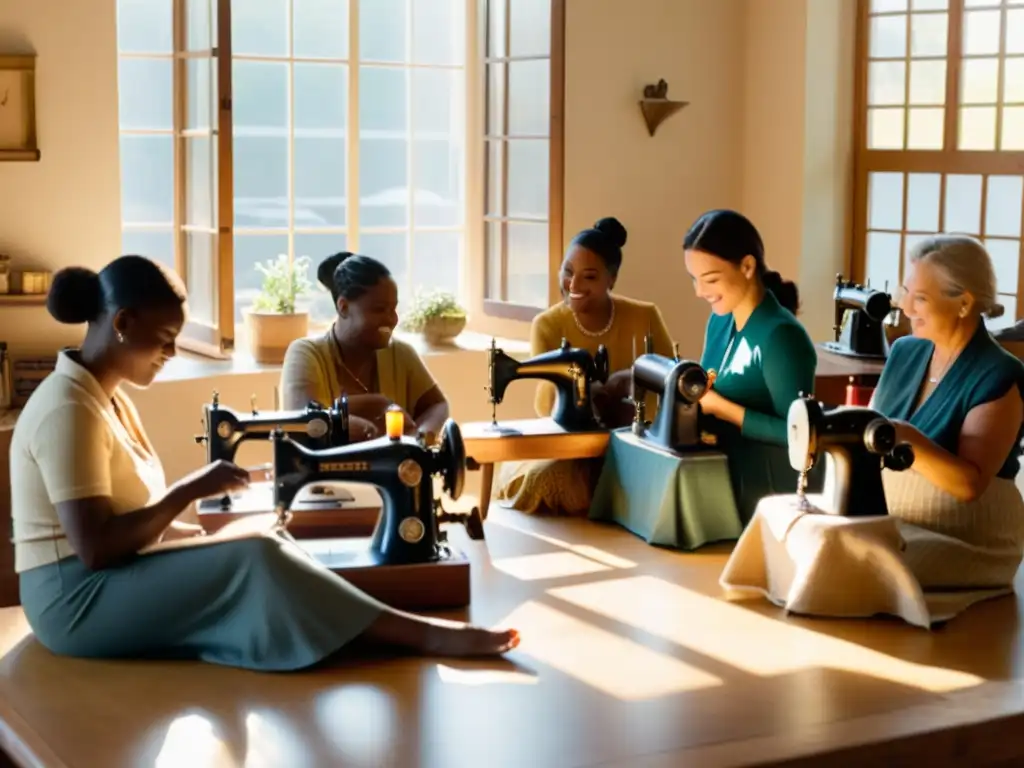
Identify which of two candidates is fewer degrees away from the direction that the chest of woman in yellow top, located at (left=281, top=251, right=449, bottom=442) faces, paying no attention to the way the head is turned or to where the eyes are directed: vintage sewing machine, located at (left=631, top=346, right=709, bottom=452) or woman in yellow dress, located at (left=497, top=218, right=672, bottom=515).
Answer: the vintage sewing machine

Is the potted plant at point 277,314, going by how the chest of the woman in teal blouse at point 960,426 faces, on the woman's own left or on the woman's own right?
on the woman's own right

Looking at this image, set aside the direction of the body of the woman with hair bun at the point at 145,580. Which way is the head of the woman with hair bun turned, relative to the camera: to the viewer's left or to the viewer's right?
to the viewer's right

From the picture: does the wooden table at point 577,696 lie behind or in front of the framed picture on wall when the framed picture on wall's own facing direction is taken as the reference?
in front

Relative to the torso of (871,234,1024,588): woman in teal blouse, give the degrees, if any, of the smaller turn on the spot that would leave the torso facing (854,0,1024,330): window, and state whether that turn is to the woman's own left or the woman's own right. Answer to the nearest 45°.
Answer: approximately 135° to the woman's own right

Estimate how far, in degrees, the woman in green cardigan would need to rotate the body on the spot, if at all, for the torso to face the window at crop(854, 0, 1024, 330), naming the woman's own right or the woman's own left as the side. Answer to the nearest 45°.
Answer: approximately 135° to the woman's own right
